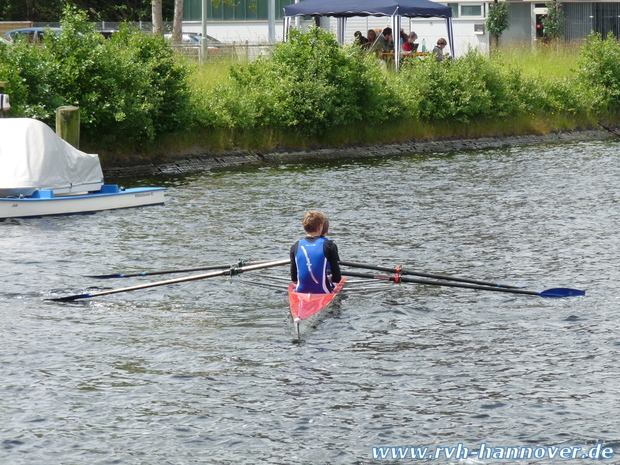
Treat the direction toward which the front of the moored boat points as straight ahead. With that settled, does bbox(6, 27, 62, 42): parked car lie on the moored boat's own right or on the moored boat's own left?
on the moored boat's own left

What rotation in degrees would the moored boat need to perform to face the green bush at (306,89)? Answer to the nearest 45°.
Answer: approximately 45° to its left

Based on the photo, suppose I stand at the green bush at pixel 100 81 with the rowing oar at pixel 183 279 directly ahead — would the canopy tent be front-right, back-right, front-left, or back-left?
back-left

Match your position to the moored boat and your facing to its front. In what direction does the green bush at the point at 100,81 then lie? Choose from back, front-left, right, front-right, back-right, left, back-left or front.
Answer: left

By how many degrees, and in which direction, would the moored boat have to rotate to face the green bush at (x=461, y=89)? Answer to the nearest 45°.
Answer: approximately 45° to its left

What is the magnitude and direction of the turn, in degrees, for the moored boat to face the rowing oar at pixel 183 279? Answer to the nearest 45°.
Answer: approximately 90° to its right

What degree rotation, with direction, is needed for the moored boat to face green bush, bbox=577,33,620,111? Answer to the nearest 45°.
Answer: approximately 45° to its left

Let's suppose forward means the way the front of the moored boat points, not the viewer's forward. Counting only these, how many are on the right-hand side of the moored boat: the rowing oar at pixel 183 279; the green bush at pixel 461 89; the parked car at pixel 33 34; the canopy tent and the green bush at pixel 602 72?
1

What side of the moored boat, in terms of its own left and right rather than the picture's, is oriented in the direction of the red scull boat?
right

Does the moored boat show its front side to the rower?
no

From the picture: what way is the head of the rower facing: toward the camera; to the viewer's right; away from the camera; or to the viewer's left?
away from the camera

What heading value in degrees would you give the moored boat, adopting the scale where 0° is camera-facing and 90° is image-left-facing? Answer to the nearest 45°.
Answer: approximately 270°
